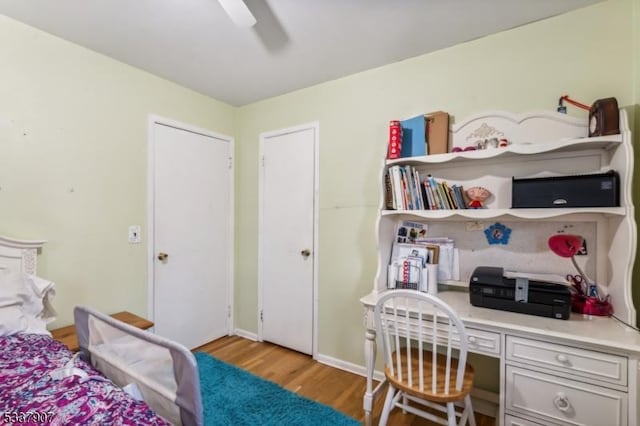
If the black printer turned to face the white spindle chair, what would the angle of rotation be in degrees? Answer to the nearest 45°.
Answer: approximately 45° to its right

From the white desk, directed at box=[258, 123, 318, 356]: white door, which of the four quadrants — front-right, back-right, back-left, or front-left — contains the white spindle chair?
front-left

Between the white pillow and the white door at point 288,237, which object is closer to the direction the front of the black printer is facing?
the white pillow

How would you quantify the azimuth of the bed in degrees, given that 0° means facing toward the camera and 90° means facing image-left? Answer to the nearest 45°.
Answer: approximately 315°

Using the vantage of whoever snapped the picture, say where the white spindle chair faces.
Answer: facing away from the viewer and to the right of the viewer

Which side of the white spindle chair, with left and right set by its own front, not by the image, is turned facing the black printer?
front

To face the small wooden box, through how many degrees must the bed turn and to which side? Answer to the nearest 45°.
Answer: approximately 45° to its left

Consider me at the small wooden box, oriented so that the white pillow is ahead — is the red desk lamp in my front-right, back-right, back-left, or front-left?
back-left

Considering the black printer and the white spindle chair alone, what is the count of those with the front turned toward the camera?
1

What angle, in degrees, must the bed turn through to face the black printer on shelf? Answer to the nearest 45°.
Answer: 0° — it already faces it
